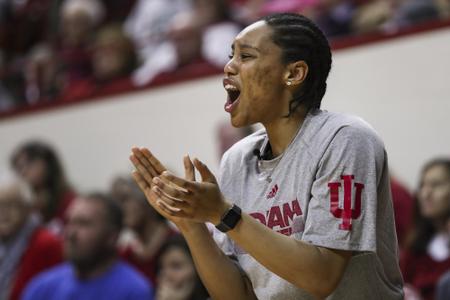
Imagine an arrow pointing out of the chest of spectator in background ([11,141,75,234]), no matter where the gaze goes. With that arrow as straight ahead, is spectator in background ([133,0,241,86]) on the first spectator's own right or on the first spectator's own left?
on the first spectator's own left

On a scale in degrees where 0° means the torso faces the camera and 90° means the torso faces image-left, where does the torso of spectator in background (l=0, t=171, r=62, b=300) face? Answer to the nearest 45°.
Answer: approximately 45°

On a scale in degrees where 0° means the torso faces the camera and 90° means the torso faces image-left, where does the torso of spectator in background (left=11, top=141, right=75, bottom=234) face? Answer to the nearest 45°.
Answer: approximately 45°

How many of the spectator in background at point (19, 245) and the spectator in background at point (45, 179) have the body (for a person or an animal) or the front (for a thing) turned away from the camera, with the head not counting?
0

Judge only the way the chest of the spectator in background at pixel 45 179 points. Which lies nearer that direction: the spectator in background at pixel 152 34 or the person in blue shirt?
the person in blue shirt

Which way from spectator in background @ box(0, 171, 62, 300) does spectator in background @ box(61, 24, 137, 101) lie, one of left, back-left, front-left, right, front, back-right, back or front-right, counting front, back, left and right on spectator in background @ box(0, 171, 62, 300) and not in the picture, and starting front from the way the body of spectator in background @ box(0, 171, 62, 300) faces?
back

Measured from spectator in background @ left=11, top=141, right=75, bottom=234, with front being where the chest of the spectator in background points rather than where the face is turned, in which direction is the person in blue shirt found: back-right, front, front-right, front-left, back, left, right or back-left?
front-left

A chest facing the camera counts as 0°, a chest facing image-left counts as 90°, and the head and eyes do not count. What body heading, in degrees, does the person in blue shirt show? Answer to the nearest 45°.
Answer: approximately 45°

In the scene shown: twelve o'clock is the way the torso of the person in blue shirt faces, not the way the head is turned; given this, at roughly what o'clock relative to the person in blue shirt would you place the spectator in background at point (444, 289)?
The spectator in background is roughly at 9 o'clock from the person in blue shirt.

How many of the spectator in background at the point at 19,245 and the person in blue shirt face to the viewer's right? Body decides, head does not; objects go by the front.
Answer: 0

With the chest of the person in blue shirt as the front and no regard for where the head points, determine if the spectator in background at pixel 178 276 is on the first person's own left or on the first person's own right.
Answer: on the first person's own left
